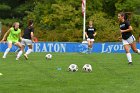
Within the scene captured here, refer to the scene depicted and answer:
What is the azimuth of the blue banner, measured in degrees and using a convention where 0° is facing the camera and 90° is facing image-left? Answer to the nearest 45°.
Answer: approximately 0°
